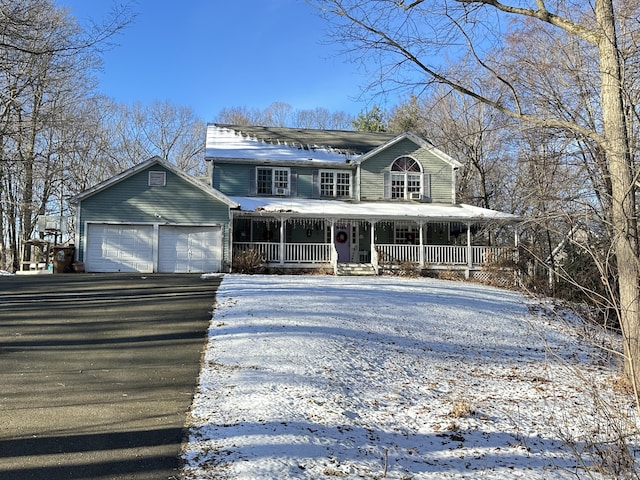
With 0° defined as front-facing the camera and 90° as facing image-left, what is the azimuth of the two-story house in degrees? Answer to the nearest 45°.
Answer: approximately 0°

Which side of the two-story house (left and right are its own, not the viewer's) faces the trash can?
right
